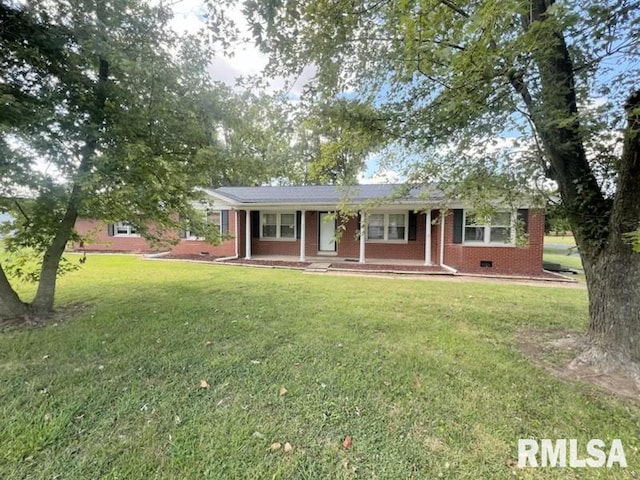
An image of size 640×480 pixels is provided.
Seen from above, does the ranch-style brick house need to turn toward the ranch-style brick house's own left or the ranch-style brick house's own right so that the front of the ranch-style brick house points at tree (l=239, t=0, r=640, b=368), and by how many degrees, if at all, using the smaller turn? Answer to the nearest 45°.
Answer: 0° — it already faces it

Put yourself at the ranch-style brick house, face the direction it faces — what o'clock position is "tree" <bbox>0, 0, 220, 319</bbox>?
The tree is roughly at 1 o'clock from the ranch-style brick house.

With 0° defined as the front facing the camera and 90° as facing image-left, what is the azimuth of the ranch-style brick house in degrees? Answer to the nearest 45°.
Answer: approximately 0°
